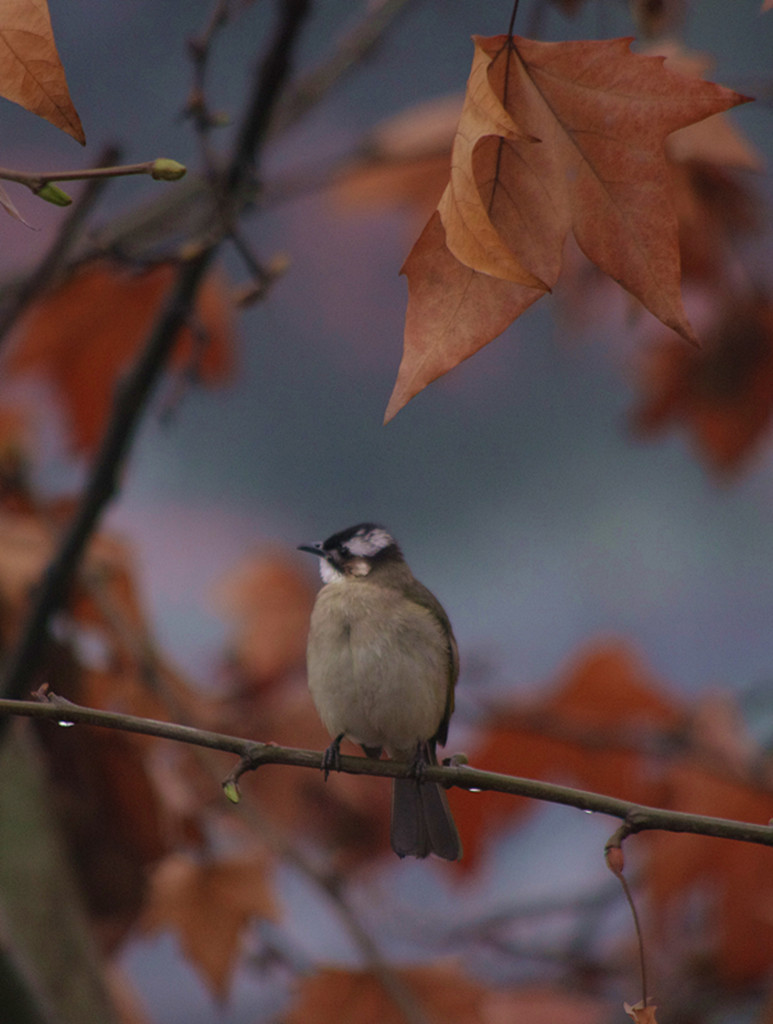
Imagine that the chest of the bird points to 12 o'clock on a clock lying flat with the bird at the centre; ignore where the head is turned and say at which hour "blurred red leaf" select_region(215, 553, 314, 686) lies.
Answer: The blurred red leaf is roughly at 4 o'clock from the bird.

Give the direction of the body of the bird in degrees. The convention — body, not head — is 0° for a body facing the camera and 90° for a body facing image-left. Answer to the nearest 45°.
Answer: approximately 45°

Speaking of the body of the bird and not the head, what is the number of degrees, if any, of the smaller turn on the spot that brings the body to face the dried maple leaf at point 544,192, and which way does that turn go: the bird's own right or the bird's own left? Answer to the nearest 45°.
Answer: approximately 45° to the bird's own left
